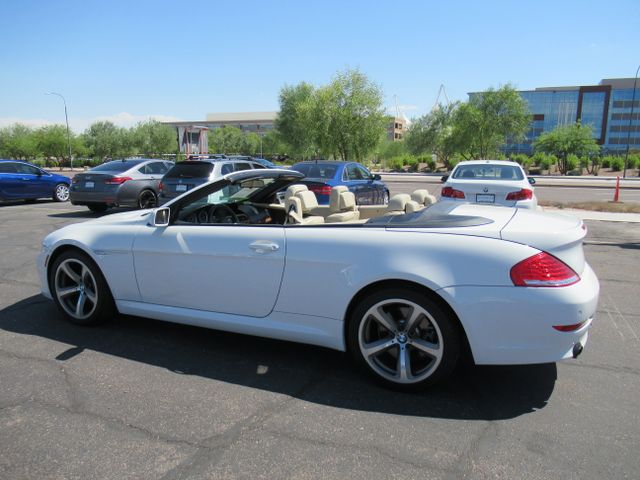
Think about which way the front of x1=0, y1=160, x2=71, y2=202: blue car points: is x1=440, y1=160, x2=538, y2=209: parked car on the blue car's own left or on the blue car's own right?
on the blue car's own right

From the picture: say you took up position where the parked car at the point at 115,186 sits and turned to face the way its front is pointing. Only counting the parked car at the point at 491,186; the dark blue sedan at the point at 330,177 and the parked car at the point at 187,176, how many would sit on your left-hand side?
0

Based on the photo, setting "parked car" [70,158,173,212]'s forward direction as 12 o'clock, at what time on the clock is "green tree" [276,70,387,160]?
The green tree is roughly at 12 o'clock from the parked car.

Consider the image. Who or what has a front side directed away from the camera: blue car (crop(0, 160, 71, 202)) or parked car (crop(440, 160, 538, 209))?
the parked car

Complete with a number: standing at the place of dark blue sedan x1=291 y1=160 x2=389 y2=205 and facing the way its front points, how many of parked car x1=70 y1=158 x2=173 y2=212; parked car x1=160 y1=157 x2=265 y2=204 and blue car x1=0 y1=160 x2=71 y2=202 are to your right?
0

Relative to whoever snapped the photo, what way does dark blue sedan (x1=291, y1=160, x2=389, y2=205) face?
facing away from the viewer and to the right of the viewer

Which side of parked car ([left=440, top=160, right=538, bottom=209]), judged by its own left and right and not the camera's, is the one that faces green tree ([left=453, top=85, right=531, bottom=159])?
front

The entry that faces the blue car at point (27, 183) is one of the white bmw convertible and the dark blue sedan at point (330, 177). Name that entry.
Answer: the white bmw convertible

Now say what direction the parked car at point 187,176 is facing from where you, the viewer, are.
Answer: facing away from the viewer and to the right of the viewer

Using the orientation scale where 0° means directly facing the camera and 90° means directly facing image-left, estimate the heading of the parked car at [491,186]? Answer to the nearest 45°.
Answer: approximately 180°

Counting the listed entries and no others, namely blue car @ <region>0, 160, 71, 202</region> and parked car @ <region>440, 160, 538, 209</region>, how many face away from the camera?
1

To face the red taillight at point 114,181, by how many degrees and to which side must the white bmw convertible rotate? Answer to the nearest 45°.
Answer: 0° — it already faces it

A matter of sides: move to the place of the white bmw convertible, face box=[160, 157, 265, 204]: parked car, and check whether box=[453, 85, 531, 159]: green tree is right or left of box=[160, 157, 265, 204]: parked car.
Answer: right
